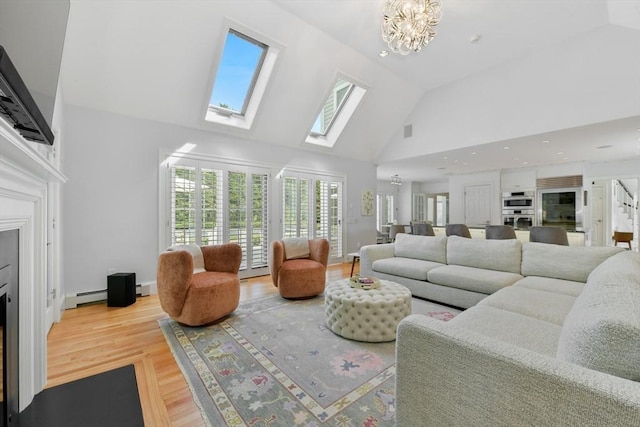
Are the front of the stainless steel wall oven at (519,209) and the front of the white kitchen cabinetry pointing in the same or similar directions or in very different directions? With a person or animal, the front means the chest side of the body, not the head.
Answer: same or similar directions

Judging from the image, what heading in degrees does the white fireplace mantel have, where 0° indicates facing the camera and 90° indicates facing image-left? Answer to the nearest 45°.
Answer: approximately 270°

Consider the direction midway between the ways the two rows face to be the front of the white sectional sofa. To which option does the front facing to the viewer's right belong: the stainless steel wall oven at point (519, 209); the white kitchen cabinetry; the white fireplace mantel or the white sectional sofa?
the white fireplace mantel

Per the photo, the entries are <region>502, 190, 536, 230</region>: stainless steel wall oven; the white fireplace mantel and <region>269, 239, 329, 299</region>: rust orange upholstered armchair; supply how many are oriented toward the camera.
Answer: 2

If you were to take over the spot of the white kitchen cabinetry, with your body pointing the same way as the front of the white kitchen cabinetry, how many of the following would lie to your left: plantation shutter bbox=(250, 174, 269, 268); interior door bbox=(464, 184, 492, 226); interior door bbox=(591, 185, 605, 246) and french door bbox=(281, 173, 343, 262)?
1

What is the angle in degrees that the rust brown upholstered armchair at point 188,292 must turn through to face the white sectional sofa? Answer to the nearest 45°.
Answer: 0° — it already faces it

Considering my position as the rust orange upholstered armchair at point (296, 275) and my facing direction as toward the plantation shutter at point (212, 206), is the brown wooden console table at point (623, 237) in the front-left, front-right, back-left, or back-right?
back-right

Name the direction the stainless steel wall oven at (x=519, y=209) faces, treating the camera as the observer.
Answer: facing the viewer

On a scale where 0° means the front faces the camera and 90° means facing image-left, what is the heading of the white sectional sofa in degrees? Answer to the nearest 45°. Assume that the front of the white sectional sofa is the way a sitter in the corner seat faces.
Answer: approximately 45°

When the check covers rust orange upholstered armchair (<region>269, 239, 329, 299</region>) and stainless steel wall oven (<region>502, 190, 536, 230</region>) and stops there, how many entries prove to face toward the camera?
2

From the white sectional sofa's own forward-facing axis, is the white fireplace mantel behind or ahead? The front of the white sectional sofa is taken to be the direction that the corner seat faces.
ahead

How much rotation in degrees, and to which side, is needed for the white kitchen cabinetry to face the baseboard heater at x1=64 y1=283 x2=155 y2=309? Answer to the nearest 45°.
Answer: approximately 45° to its right

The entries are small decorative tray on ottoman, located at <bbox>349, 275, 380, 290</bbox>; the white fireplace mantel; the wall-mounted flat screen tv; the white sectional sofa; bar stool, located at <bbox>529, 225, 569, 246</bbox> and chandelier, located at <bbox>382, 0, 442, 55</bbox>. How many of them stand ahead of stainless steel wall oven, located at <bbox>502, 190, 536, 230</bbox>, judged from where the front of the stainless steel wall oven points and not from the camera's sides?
6

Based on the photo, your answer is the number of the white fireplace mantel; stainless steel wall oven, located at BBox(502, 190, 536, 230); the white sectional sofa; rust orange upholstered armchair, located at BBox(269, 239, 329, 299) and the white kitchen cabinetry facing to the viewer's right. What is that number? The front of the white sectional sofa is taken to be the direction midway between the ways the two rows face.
1

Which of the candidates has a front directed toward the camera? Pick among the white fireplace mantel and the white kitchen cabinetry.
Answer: the white kitchen cabinetry

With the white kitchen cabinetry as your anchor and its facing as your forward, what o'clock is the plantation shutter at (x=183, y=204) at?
The plantation shutter is roughly at 1 o'clock from the white kitchen cabinetry.

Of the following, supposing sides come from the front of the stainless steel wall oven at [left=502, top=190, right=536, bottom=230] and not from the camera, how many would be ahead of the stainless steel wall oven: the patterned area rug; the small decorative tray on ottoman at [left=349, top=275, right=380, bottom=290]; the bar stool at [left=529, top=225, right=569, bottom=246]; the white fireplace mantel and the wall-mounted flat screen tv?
5

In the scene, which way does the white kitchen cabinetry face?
toward the camera

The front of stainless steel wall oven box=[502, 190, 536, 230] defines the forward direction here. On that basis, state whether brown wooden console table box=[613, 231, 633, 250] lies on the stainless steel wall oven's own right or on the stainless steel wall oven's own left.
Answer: on the stainless steel wall oven's own left
